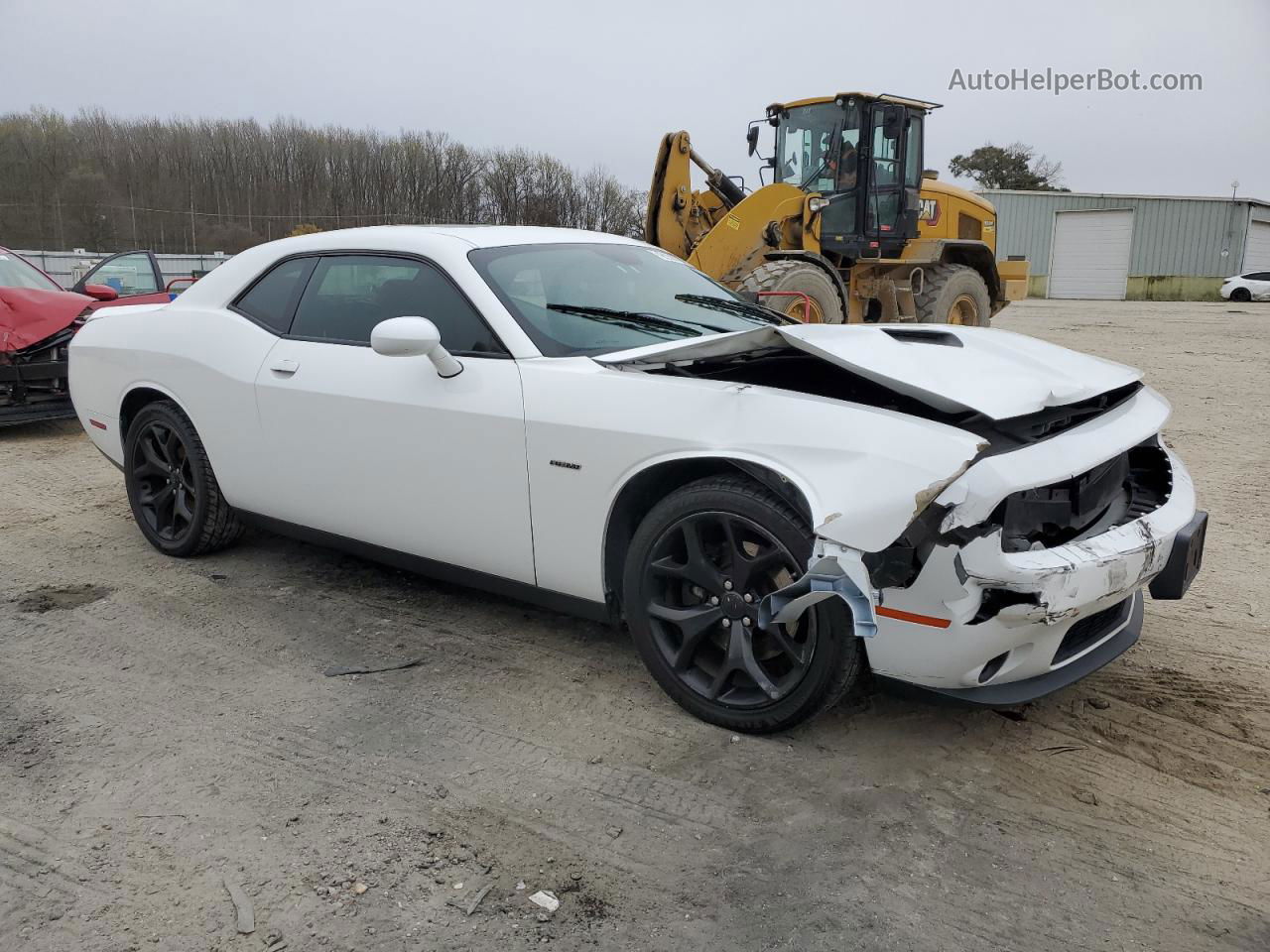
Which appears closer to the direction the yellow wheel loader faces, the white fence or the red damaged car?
the red damaged car

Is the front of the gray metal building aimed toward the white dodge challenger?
yes

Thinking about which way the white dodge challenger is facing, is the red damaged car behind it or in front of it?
behind

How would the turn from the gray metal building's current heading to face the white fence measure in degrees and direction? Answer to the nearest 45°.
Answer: approximately 45° to its right

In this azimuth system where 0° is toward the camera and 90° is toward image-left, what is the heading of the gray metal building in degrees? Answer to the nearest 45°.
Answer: approximately 0°

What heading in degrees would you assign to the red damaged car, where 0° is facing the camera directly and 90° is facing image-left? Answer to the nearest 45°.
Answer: approximately 45°

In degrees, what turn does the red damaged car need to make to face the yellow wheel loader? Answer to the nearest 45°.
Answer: approximately 135° to its left

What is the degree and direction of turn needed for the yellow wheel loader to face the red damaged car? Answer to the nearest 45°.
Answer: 0° — it already faces it

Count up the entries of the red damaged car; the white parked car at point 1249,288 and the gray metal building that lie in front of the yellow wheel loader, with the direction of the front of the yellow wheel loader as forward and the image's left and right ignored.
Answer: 1

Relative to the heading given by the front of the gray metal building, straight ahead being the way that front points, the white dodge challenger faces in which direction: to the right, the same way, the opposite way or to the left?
to the left

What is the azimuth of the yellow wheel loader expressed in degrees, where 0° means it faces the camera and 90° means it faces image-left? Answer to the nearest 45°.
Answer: approximately 45°
